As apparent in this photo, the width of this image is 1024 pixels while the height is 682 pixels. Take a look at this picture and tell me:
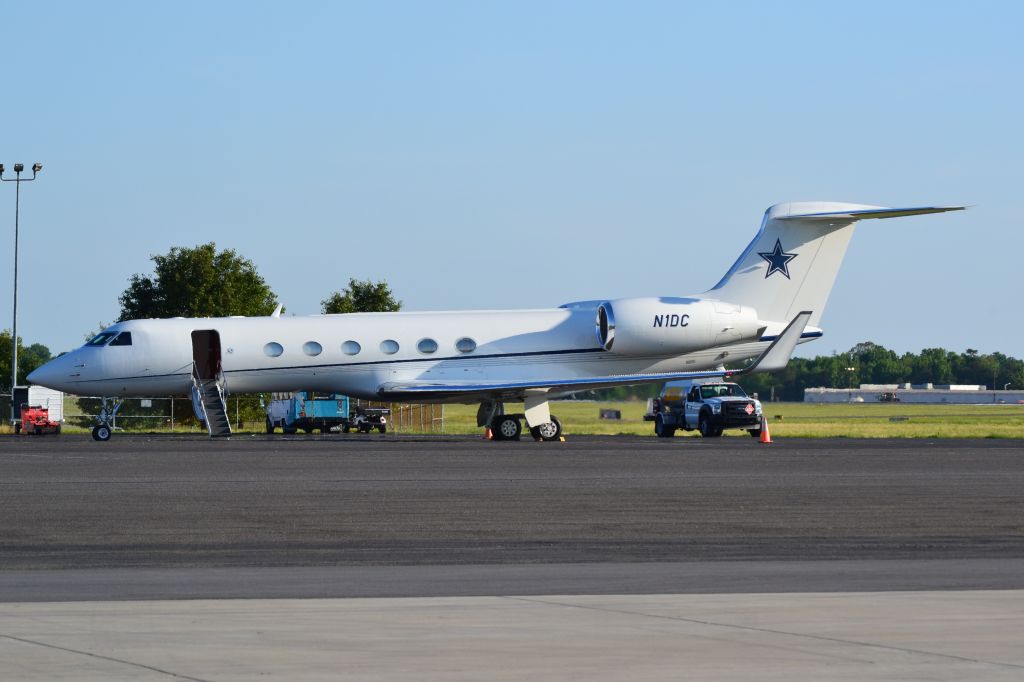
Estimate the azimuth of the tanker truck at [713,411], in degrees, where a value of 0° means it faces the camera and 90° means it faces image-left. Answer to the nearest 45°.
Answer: approximately 315°

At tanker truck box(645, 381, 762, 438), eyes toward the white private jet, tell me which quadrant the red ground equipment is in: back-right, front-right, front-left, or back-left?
front-right

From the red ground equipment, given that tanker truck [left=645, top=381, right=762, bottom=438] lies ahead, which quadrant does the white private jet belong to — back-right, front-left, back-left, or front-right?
front-right

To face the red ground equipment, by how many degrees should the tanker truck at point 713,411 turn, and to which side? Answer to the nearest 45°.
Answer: approximately 135° to its right
